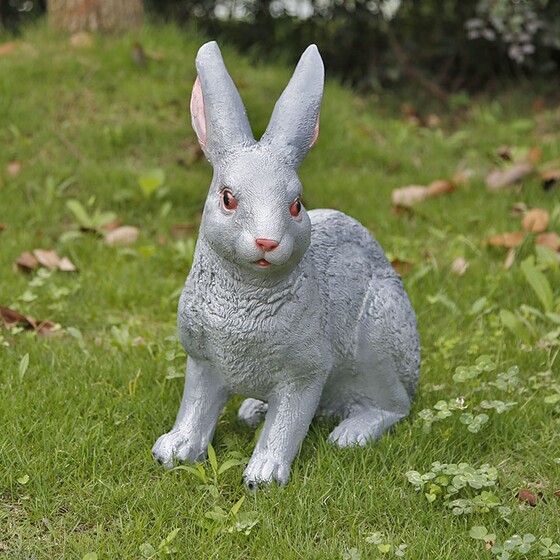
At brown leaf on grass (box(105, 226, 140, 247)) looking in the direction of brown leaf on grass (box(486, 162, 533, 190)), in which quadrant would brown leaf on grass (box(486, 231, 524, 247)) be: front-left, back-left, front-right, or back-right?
front-right

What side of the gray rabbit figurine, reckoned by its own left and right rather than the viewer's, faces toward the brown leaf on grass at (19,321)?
right

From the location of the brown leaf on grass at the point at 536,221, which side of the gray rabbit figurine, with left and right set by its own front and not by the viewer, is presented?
back

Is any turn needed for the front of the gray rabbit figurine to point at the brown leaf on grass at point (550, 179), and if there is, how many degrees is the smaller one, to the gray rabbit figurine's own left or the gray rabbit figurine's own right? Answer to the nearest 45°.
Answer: approximately 180°

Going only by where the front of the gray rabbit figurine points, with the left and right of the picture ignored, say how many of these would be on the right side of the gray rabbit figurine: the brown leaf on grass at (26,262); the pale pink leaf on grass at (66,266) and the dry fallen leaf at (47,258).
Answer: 3

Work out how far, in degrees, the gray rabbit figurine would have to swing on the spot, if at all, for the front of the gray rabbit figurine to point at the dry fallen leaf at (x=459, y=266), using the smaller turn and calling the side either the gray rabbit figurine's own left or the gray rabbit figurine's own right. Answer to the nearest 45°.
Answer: approximately 180°

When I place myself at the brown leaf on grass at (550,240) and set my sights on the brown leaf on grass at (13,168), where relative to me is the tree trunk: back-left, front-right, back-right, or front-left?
front-right

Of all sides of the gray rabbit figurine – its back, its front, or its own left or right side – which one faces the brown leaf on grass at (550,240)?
back

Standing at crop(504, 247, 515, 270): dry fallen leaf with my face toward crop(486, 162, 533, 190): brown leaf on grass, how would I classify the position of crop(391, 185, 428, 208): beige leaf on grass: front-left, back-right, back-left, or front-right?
front-left

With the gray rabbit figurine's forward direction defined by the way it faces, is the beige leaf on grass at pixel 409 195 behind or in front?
behind

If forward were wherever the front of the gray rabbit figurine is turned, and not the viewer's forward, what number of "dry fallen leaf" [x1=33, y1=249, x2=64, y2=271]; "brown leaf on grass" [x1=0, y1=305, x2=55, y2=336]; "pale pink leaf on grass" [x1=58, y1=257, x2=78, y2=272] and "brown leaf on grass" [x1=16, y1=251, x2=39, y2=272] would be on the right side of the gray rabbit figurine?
4

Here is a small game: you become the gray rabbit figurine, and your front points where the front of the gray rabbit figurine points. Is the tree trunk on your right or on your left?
on your right

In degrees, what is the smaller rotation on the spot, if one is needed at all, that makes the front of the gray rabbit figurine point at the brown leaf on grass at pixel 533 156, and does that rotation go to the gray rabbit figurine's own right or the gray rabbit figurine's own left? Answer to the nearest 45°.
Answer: approximately 180°

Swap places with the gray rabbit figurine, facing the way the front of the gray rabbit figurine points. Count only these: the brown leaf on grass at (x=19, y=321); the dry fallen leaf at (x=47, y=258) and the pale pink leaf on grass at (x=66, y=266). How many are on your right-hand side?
3

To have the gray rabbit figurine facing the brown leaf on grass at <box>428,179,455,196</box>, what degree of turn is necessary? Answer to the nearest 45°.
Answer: approximately 135° to its right

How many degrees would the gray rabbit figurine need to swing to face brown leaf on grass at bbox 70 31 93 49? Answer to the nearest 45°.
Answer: approximately 135° to its right

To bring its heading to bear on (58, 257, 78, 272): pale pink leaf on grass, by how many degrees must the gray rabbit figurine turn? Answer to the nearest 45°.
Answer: approximately 90° to its right
